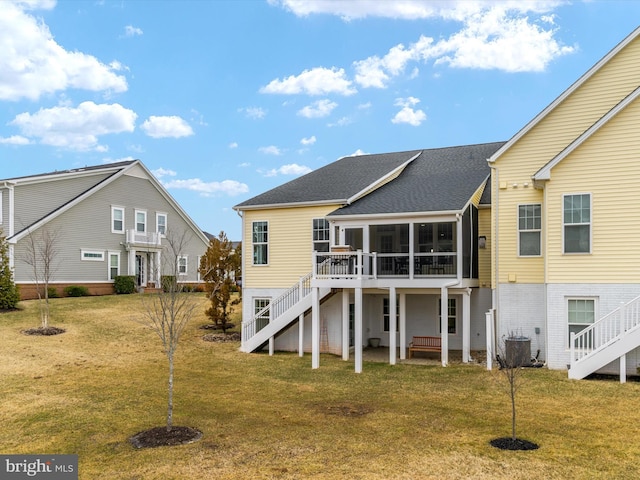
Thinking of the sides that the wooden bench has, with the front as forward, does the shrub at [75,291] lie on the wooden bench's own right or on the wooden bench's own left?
on the wooden bench's own right

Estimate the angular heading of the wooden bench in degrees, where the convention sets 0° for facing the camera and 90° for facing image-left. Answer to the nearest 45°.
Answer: approximately 0°
